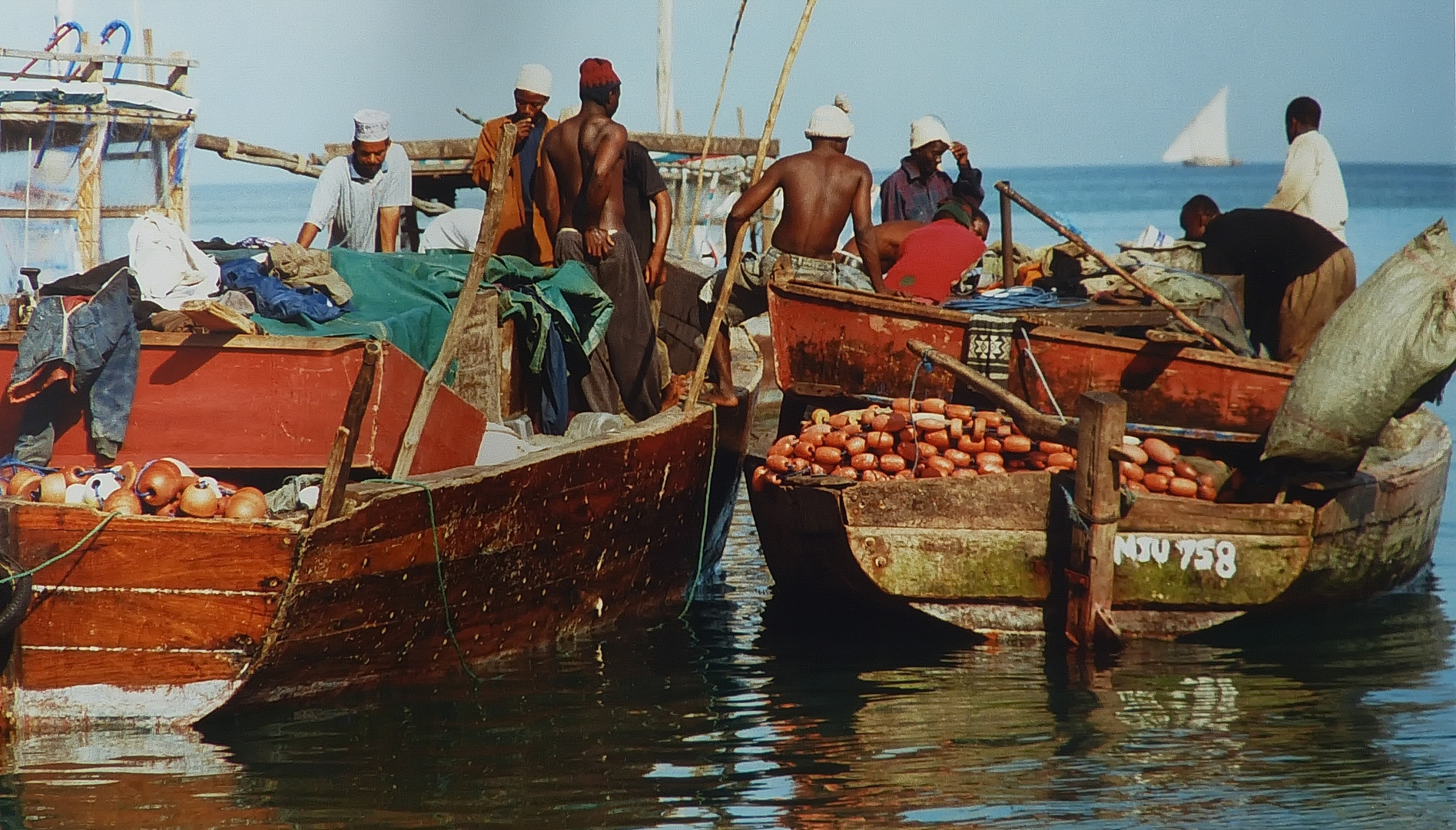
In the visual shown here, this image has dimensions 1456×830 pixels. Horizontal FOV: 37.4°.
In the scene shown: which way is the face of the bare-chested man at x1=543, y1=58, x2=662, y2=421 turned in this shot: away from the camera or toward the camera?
away from the camera

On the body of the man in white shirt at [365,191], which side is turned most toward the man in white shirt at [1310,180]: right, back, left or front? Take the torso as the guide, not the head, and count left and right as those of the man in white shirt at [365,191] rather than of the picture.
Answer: left

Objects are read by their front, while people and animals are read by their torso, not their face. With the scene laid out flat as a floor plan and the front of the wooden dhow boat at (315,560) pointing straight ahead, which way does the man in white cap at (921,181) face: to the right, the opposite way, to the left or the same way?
to the right

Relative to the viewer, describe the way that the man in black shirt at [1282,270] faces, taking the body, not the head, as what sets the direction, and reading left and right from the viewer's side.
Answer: facing to the left of the viewer

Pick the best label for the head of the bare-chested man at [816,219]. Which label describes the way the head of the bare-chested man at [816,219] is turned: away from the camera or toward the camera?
away from the camera

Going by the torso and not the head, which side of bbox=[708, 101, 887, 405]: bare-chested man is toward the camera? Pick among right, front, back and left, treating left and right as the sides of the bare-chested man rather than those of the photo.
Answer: back

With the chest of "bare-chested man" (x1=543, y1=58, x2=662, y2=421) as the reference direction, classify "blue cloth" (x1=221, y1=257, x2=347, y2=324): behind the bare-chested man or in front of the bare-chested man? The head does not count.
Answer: behind

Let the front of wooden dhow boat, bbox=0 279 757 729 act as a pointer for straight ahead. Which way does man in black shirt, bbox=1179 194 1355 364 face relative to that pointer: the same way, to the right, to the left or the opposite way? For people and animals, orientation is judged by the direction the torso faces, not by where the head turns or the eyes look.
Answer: to the left

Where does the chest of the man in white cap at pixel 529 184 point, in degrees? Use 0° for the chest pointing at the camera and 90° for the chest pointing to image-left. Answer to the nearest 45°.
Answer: approximately 0°
